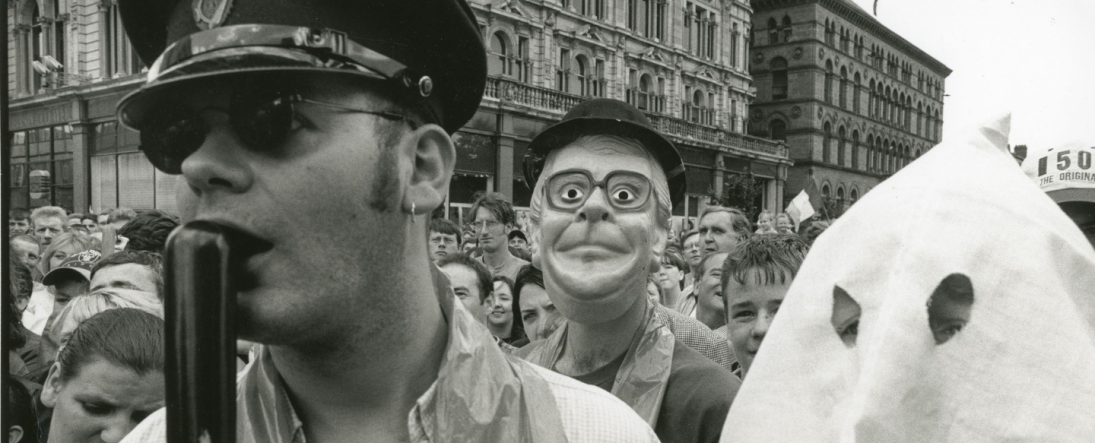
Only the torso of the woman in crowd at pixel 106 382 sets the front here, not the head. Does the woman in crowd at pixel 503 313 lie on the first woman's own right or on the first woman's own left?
on the first woman's own left

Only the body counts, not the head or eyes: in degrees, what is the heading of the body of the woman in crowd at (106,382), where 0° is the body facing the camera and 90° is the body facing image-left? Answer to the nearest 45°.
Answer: approximately 315°

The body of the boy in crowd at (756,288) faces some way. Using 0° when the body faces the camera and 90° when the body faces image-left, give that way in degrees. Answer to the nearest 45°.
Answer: approximately 0°

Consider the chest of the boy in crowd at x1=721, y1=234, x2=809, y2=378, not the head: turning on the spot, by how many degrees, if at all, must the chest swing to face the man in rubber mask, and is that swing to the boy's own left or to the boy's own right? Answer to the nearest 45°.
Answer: approximately 45° to the boy's own right

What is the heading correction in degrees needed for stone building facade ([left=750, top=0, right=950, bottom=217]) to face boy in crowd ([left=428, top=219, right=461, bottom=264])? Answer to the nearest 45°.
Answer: approximately 45° to its right
